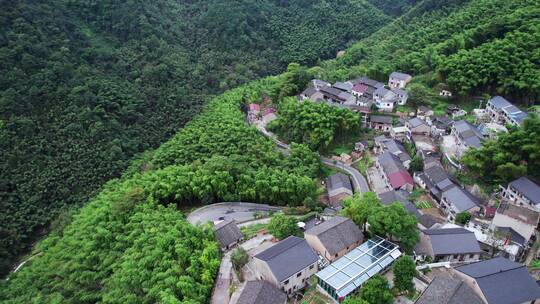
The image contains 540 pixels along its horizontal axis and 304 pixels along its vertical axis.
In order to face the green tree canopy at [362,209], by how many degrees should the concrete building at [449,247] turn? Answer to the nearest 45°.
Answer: approximately 90° to its right

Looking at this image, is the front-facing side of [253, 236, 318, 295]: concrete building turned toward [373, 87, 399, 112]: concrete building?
no

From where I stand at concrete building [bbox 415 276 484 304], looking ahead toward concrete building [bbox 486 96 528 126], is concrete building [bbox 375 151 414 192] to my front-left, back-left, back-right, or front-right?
front-left

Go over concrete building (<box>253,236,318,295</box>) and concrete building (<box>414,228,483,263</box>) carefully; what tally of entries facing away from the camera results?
0

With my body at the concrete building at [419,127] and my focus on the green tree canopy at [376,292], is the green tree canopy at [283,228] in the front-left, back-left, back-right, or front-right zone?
front-right

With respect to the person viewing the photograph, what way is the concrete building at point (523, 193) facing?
facing the viewer and to the left of the viewer

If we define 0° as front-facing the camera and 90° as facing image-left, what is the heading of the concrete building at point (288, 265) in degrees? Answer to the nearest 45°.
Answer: approximately 315°

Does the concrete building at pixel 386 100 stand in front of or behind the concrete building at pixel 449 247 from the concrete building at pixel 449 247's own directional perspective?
behind

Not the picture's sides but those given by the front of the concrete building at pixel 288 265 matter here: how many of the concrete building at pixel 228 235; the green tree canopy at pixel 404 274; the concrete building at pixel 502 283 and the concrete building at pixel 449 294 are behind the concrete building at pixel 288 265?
1

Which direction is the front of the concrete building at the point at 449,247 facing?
toward the camera

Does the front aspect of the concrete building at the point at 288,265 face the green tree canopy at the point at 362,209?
no

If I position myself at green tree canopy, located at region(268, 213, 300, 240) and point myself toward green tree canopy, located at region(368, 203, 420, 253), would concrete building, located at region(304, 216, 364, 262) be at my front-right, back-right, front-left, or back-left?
front-right
